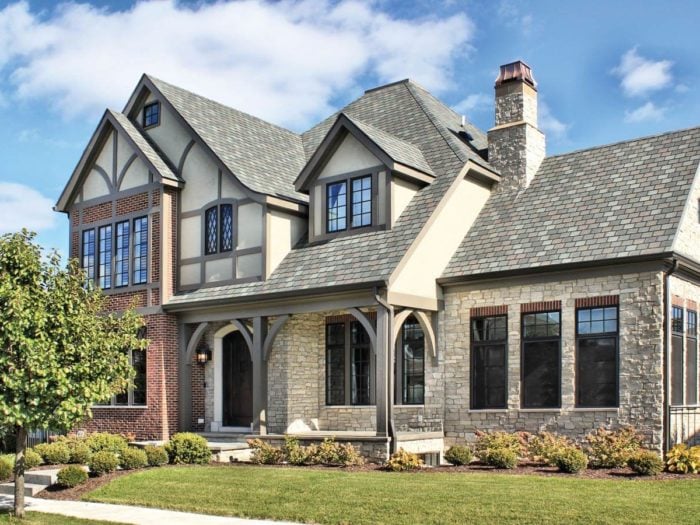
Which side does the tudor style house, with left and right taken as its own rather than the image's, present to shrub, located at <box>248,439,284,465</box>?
front

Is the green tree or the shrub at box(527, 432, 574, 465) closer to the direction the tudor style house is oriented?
the green tree

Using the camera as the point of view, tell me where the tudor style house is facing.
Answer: facing the viewer and to the left of the viewer

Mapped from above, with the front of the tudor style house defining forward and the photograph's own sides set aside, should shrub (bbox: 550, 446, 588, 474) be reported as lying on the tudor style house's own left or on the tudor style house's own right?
on the tudor style house's own left
